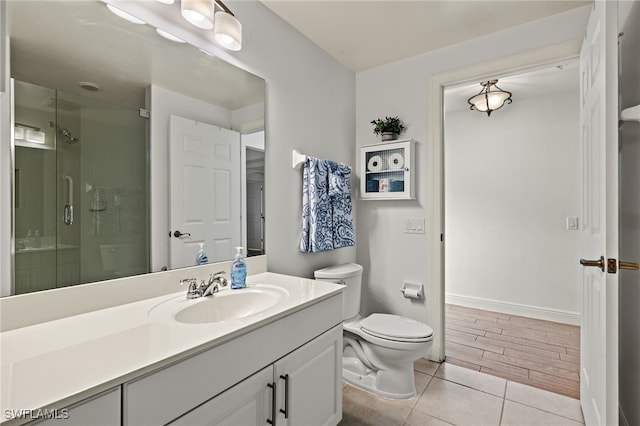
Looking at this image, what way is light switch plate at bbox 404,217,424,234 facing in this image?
toward the camera

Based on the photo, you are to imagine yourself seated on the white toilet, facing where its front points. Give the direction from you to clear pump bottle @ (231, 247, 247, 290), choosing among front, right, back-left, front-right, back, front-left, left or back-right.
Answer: right

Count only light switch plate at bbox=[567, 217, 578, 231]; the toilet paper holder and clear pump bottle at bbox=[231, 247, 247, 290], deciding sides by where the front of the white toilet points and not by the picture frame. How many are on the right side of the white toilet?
1

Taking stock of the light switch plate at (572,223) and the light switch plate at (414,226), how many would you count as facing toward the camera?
2

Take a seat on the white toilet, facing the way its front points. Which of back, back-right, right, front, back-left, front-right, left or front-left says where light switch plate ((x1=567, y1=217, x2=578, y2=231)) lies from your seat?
left

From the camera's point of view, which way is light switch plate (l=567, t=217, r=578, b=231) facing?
toward the camera

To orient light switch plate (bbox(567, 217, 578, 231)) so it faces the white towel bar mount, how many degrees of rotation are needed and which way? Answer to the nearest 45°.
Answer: approximately 45° to its right

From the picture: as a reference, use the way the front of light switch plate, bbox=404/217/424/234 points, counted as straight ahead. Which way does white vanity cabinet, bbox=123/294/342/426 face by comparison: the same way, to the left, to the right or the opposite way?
to the left

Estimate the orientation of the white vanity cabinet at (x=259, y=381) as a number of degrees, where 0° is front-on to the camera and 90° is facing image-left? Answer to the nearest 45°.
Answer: approximately 315°

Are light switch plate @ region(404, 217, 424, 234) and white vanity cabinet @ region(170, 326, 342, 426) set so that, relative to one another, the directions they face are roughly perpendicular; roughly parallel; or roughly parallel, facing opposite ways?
roughly perpendicular

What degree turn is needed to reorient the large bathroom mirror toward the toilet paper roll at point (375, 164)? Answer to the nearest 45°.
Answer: approximately 45° to its left

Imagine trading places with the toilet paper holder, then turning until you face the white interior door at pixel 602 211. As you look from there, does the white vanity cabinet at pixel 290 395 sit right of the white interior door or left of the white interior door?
right

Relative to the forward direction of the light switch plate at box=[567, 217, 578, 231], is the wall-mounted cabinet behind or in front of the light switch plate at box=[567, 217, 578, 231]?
in front

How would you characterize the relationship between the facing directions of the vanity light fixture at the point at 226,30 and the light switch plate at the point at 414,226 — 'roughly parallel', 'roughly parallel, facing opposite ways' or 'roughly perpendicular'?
roughly perpendicular
